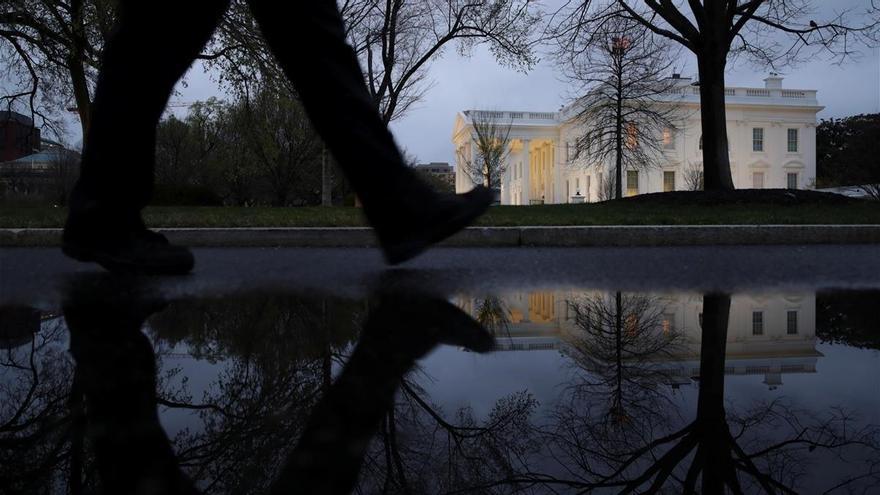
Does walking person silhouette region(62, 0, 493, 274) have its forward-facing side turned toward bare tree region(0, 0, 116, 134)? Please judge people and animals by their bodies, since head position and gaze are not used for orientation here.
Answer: no

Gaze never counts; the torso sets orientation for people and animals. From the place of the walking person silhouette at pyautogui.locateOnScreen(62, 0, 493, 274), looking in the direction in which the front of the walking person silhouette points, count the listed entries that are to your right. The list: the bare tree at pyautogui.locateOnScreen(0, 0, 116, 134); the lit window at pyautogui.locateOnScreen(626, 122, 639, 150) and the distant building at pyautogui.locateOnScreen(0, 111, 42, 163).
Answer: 0

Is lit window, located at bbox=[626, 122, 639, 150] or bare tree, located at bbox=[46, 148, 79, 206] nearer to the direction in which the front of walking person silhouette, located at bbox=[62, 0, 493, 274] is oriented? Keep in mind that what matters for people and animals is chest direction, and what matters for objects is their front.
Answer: the lit window

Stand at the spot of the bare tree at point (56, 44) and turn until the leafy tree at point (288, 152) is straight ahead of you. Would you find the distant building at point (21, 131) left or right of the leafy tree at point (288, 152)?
left

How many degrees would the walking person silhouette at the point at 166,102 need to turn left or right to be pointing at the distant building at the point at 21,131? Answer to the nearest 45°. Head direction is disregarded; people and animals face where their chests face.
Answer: approximately 90° to its left

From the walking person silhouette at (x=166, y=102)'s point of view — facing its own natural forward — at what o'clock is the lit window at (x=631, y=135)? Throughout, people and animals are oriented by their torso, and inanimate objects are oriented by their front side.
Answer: The lit window is roughly at 10 o'clock from the walking person silhouette.

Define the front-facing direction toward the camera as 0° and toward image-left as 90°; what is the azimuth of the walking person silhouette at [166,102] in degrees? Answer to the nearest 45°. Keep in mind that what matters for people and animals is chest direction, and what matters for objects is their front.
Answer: approximately 270°

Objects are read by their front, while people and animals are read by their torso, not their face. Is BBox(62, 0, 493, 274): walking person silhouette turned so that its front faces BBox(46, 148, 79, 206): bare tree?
no

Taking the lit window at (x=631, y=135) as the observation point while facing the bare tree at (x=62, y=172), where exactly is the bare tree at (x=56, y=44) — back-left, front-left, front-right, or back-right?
front-left

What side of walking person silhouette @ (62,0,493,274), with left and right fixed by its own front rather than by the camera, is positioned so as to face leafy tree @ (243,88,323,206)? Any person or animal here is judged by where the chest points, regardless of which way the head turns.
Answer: left
